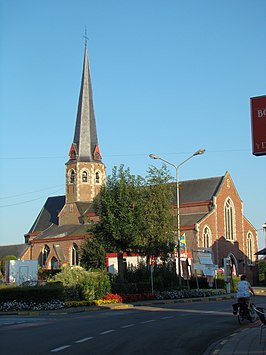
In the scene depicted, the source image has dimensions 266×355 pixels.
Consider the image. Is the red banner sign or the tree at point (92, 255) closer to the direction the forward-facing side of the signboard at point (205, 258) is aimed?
the red banner sign

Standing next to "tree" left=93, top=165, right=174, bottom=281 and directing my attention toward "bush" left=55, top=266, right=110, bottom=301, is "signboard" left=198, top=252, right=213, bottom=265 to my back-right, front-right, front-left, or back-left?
back-left

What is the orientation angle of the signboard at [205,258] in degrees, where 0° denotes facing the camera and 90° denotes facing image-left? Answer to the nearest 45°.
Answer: approximately 0°

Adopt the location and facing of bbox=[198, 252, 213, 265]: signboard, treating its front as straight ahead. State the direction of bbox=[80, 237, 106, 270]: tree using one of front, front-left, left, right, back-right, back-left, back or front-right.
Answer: right

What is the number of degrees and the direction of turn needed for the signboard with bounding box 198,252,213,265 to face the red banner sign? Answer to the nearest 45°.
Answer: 0° — it already faces it

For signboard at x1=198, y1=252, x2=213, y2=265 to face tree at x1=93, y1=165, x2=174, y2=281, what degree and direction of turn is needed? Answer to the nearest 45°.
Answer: approximately 45° to its right
